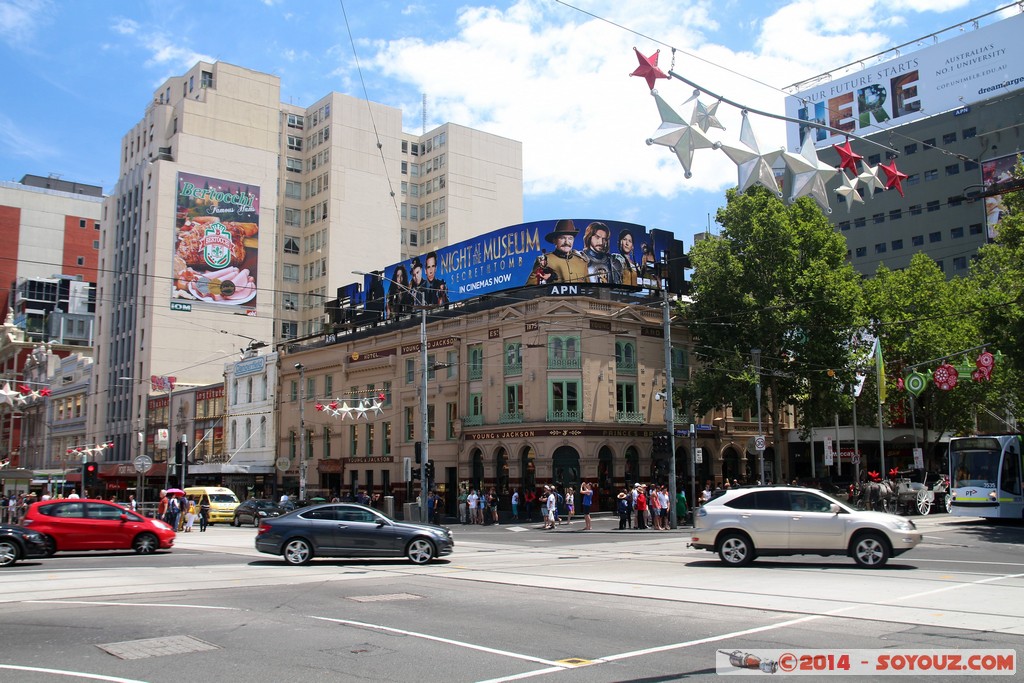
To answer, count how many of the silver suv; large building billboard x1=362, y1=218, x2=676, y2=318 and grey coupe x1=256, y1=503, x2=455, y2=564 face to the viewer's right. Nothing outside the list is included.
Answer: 2

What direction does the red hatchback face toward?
to the viewer's right

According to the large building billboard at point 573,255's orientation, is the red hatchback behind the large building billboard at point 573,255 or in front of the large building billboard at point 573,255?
in front

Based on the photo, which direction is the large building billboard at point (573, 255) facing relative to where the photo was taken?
toward the camera

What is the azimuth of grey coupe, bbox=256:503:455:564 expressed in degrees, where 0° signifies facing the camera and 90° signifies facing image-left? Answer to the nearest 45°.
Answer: approximately 270°

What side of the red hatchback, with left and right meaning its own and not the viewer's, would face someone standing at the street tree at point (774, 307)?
front

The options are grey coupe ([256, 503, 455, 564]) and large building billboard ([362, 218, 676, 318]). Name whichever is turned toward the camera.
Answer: the large building billboard

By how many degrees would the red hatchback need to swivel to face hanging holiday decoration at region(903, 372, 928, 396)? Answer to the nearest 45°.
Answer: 0° — it already faces it

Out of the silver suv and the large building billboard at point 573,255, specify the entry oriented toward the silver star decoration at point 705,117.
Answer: the large building billboard

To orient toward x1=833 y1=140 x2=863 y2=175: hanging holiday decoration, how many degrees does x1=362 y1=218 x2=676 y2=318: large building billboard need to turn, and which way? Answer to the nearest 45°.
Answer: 0° — it already faces it

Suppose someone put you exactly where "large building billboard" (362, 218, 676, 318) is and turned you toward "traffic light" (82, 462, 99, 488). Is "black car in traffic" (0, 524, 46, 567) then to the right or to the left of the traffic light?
left

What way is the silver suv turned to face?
to the viewer's right

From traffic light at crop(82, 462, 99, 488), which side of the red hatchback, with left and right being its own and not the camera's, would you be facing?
left

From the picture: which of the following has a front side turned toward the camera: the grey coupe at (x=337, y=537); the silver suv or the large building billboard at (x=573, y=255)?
the large building billboard
